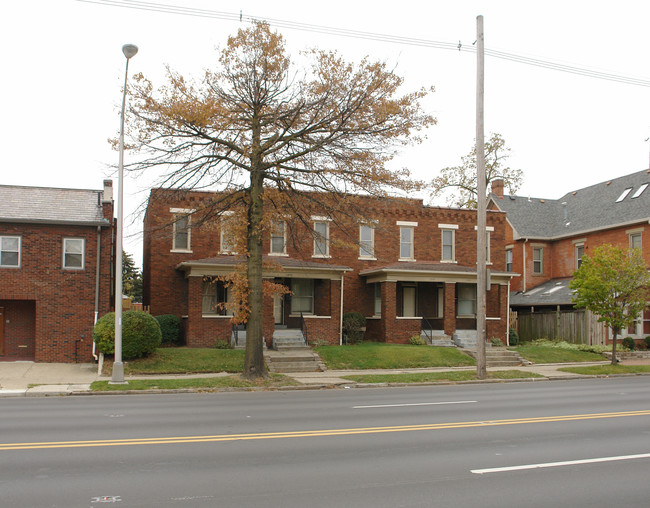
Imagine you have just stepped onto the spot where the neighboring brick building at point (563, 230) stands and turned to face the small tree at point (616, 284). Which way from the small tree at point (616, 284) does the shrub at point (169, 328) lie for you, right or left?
right

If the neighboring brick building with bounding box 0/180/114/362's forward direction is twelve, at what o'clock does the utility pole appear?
The utility pole is roughly at 10 o'clock from the neighboring brick building.

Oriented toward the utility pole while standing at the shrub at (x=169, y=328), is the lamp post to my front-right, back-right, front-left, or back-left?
front-right

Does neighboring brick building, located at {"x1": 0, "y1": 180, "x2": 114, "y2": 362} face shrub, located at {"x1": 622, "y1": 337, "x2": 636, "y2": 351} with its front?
no

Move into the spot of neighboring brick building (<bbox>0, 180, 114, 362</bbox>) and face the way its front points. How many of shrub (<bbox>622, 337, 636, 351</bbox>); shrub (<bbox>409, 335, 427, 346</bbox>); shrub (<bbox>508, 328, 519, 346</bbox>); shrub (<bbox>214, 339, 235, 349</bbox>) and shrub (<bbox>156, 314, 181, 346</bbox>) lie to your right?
0

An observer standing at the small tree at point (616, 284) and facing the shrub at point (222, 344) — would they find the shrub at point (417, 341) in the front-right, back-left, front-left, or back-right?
front-right

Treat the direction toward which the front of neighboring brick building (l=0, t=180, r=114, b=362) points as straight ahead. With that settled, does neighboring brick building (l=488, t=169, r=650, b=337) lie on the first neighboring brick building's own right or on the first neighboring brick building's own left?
on the first neighboring brick building's own left

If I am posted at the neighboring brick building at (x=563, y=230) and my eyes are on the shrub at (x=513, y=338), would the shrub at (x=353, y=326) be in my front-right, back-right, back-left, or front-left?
front-right

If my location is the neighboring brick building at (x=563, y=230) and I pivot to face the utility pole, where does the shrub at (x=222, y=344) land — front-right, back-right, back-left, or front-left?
front-right

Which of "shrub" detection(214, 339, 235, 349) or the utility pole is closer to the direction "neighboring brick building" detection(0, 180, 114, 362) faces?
the utility pole

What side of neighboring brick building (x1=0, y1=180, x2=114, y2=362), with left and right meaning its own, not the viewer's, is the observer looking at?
front

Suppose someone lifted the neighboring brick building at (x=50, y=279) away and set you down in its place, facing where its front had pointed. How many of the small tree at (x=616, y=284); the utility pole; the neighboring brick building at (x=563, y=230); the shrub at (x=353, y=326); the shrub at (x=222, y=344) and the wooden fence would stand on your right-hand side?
0

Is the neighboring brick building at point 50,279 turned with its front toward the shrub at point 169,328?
no

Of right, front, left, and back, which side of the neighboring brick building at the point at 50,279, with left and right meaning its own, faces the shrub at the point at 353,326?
left

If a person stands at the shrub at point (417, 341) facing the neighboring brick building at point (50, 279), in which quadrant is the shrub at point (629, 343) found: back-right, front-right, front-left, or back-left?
back-left

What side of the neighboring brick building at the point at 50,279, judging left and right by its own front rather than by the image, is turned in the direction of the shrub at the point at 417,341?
left
